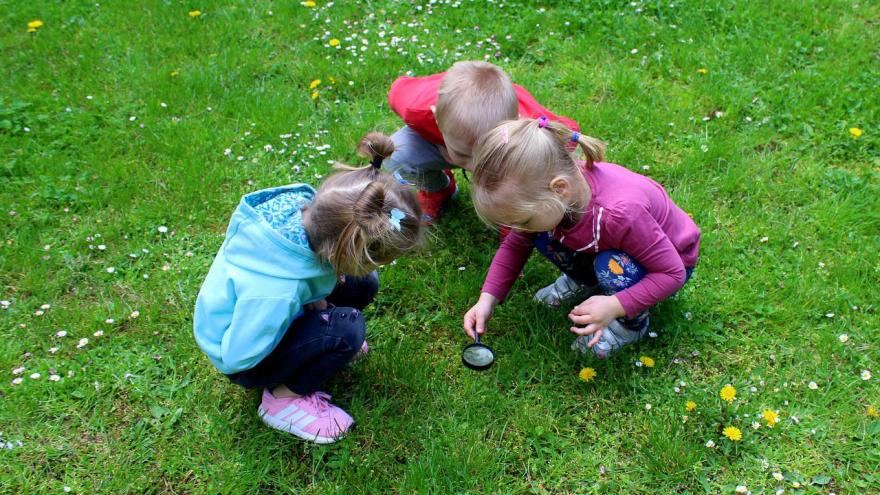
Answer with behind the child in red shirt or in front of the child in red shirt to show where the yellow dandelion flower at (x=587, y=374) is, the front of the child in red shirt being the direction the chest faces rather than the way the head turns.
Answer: in front

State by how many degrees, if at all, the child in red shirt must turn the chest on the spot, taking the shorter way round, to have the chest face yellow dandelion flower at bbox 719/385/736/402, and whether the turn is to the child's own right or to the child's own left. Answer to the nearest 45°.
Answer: approximately 45° to the child's own left

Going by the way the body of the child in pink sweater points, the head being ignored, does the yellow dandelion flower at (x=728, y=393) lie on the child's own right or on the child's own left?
on the child's own left

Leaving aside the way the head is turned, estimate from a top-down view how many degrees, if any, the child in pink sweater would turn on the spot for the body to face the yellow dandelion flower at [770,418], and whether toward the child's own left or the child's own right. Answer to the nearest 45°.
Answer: approximately 135° to the child's own left

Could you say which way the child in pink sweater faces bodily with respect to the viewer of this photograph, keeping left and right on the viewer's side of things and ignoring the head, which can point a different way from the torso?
facing the viewer and to the left of the viewer

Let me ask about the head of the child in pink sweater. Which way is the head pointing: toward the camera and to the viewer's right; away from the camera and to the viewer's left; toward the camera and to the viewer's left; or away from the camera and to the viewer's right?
toward the camera and to the viewer's left

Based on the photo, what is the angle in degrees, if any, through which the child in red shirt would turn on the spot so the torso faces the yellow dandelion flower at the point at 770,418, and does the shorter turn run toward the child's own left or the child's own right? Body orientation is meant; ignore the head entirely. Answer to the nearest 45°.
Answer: approximately 45° to the child's own left

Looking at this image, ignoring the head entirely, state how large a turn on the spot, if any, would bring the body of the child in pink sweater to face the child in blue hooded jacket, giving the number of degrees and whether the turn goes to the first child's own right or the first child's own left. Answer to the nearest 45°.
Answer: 0° — they already face them

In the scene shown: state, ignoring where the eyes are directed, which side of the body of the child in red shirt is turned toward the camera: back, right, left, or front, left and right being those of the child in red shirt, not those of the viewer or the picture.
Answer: front

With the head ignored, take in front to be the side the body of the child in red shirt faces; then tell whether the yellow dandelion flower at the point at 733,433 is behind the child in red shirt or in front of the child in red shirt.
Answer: in front

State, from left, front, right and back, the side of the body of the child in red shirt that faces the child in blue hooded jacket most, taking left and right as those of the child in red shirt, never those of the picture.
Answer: front

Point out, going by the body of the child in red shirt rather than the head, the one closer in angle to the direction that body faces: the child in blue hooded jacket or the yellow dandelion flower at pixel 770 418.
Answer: the child in blue hooded jacket

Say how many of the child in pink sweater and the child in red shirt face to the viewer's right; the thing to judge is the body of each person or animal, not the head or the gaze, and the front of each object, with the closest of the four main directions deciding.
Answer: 0

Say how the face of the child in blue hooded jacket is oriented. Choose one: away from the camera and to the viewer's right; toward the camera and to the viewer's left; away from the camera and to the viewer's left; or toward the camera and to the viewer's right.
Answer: away from the camera and to the viewer's right

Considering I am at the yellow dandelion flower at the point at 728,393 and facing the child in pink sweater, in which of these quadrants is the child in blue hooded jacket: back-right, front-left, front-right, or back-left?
front-left
